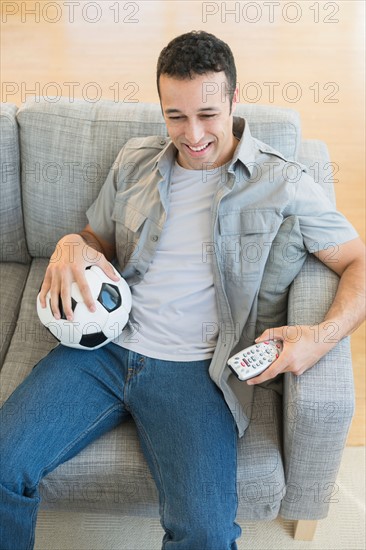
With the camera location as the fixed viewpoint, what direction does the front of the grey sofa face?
facing the viewer
